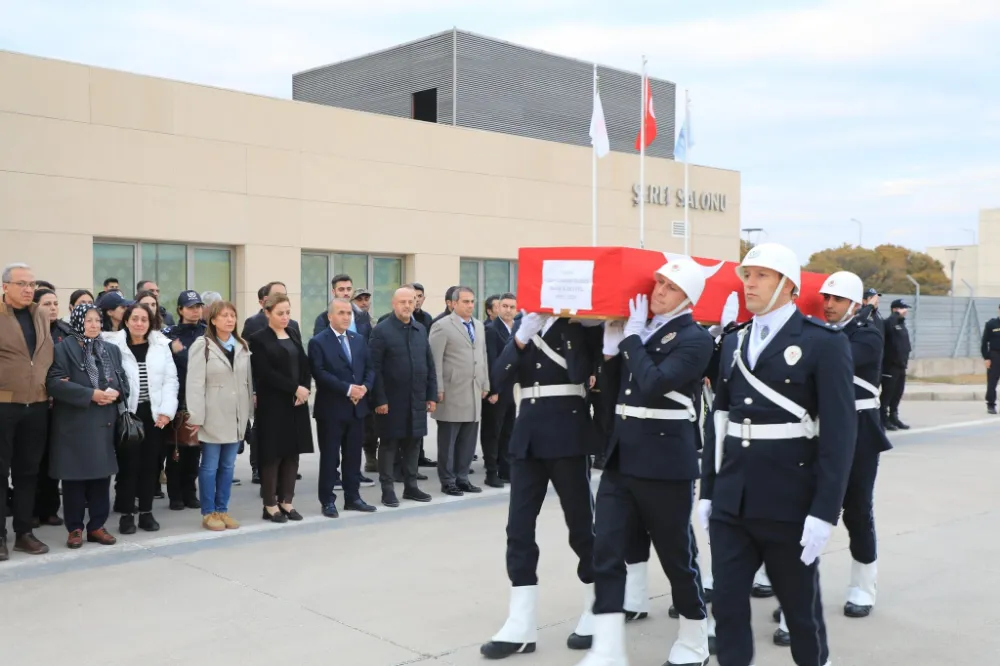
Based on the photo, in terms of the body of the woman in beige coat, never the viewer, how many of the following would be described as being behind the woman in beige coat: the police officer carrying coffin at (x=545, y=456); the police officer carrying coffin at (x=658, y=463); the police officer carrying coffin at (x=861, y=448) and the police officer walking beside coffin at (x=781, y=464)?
0

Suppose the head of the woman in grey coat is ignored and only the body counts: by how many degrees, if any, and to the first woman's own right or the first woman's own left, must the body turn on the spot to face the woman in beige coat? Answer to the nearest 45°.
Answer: approximately 90° to the first woman's own left

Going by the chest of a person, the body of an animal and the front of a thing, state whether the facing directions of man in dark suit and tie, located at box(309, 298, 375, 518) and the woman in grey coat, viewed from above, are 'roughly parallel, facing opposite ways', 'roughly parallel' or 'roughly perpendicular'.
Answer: roughly parallel

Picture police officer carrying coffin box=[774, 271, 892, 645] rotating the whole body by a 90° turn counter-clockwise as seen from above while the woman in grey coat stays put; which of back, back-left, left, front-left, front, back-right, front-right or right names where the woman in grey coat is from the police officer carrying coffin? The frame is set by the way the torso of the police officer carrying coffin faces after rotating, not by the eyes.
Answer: back-right

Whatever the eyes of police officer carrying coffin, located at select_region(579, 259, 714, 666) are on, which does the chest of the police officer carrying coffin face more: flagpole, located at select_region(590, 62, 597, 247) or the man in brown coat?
the man in brown coat

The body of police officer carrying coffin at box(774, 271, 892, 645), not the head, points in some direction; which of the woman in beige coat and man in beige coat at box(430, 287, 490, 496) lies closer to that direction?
the woman in beige coat

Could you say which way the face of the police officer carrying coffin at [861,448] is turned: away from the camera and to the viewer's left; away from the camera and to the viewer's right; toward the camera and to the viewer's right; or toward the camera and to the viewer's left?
toward the camera and to the viewer's left

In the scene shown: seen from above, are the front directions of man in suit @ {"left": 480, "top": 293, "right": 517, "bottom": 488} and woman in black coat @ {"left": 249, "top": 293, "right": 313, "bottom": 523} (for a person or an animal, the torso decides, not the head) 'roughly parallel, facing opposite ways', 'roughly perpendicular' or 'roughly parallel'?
roughly parallel

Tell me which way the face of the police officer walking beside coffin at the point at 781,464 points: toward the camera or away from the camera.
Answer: toward the camera

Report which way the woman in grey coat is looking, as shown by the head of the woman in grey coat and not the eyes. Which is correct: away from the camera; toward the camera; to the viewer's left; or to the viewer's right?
toward the camera

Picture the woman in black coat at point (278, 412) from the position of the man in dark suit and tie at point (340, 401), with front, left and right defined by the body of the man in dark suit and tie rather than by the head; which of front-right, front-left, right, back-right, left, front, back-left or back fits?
right

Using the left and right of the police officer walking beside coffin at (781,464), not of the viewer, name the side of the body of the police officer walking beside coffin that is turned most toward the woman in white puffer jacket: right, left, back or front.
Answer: right

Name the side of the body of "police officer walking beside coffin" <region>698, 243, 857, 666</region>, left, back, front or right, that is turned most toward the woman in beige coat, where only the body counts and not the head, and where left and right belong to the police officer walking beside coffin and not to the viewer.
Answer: right

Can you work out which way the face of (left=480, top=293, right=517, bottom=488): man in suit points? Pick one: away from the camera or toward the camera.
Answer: toward the camera

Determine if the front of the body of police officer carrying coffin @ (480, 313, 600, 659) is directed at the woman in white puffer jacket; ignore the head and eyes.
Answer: no

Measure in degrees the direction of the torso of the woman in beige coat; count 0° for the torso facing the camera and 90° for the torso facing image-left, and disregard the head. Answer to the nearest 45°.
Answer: approximately 315°

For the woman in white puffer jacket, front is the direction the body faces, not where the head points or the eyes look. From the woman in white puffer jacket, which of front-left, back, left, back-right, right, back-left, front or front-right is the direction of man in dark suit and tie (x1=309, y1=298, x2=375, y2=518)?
left

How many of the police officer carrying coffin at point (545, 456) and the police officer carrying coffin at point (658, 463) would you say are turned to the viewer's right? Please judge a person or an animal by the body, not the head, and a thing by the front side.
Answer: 0

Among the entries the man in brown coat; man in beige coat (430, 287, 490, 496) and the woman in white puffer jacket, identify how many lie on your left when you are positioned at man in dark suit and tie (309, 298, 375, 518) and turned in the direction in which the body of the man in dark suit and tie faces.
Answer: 1

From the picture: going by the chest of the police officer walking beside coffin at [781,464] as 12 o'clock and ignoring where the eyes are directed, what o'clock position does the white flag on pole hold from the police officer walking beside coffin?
The white flag on pole is roughly at 4 o'clock from the police officer walking beside coffin.
